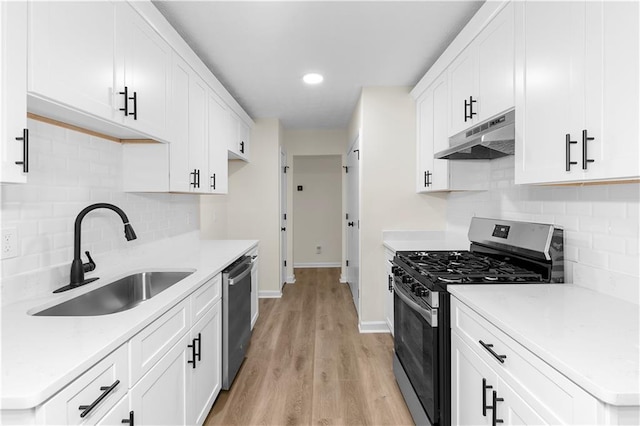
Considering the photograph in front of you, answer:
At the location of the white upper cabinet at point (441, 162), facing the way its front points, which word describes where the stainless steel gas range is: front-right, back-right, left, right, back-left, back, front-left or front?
left

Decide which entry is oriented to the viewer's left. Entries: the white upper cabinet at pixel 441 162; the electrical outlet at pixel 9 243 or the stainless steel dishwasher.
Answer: the white upper cabinet

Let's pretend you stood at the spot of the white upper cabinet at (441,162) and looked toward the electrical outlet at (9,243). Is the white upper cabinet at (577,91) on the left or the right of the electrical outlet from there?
left

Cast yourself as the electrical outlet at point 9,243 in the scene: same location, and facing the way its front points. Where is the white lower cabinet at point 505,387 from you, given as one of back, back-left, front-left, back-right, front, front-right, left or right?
front

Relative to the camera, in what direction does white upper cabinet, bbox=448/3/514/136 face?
facing the viewer and to the left of the viewer

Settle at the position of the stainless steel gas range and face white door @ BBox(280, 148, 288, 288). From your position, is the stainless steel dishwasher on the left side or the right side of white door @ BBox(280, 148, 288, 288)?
left

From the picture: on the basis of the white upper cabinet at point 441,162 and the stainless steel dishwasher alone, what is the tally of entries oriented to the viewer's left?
1

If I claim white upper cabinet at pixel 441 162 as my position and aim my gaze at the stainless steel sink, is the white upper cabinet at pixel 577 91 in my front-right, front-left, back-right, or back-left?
front-left

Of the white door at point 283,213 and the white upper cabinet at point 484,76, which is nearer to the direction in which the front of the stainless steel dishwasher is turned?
the white upper cabinet

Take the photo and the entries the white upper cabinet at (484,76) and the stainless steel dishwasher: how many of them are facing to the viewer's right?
1

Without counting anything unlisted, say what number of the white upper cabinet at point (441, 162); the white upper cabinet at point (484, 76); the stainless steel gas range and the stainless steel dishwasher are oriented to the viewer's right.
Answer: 1

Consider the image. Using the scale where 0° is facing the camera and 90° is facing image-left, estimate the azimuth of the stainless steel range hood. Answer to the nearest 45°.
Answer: approximately 45°

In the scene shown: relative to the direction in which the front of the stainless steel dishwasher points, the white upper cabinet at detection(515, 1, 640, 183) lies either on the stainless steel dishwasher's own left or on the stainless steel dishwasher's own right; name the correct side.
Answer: on the stainless steel dishwasher's own right

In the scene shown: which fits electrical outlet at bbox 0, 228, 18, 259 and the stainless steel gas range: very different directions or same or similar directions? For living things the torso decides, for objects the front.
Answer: very different directions
